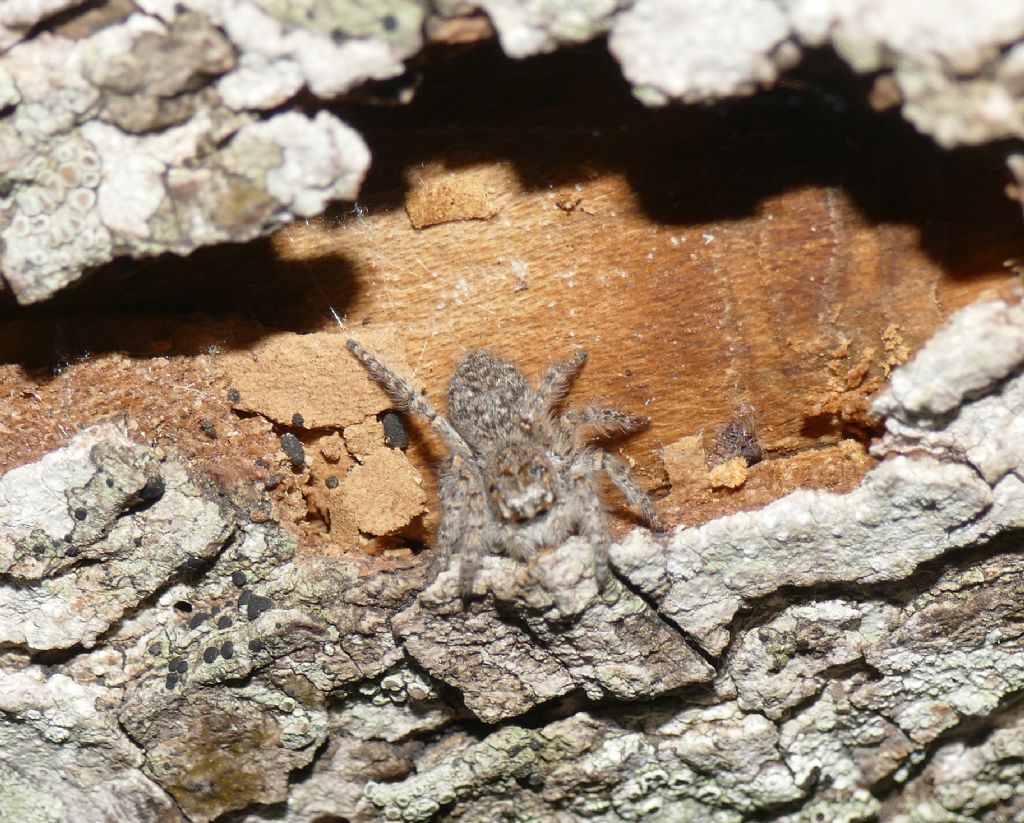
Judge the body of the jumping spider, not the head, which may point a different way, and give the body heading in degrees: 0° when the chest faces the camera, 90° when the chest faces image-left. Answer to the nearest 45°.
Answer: approximately 0°
